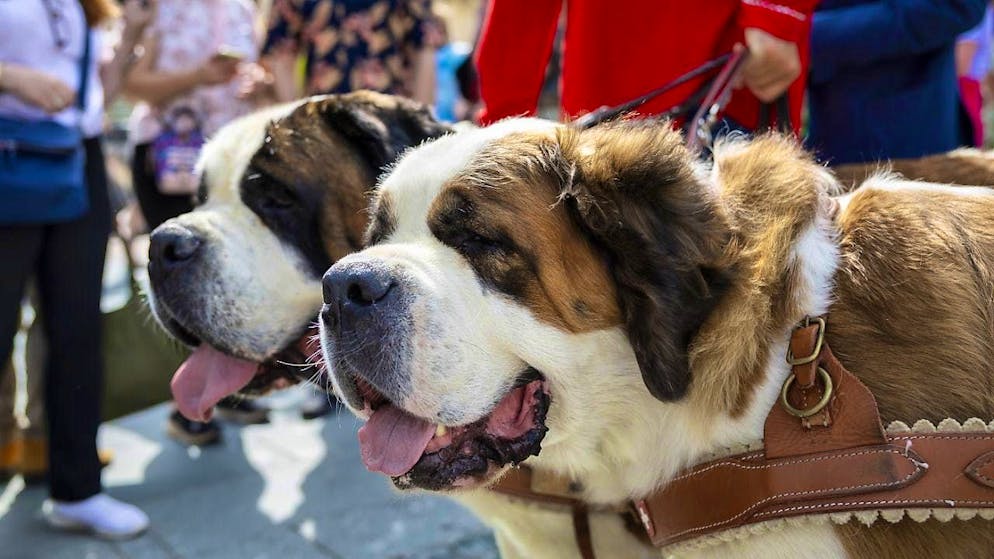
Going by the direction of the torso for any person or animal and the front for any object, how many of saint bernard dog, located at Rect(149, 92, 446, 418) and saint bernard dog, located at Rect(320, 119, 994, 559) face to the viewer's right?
0

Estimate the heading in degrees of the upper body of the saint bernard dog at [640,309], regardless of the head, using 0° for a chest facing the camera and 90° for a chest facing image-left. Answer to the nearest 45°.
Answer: approximately 45°

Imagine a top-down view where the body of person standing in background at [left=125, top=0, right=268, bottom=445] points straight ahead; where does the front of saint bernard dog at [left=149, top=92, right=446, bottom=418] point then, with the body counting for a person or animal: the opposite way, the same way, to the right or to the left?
to the right

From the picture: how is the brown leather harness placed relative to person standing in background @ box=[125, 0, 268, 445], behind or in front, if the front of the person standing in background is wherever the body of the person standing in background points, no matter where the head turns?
in front

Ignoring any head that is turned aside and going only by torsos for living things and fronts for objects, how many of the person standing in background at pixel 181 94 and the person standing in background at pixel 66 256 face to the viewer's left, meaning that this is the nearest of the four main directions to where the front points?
0

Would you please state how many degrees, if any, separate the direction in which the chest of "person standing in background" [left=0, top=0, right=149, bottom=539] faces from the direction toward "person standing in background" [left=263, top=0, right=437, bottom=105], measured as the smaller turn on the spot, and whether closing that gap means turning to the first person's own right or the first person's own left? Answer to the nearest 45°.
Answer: approximately 90° to the first person's own left

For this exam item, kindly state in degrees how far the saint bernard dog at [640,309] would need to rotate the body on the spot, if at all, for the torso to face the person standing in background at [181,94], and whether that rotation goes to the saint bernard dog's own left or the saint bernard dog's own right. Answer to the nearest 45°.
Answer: approximately 90° to the saint bernard dog's own right
